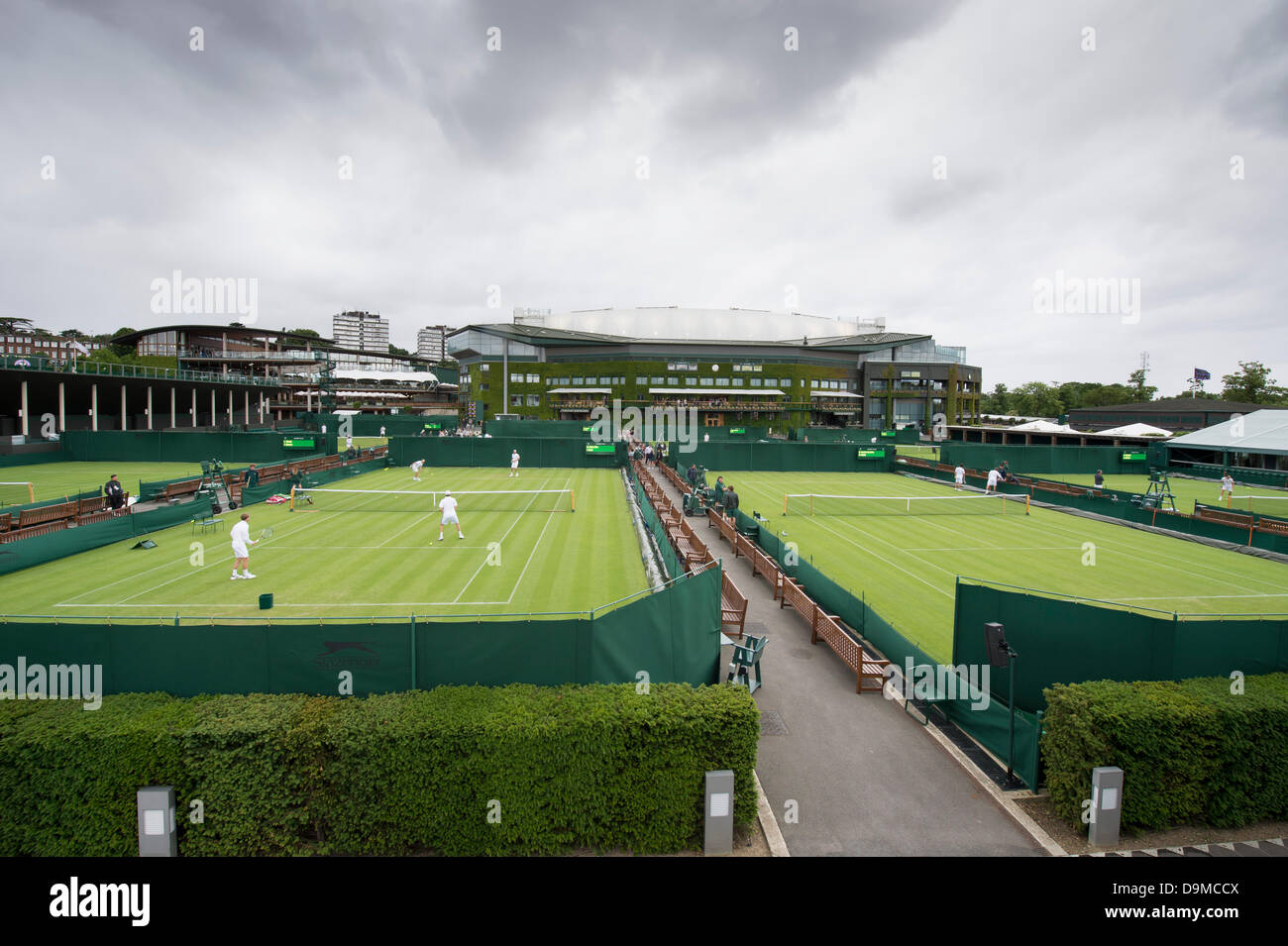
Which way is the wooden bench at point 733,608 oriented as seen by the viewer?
to the viewer's left

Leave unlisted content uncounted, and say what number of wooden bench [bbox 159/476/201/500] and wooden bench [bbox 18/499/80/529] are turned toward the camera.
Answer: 0

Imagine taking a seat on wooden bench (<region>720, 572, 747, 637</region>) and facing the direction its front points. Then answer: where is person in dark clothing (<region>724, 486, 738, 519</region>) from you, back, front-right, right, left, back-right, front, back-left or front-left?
right
